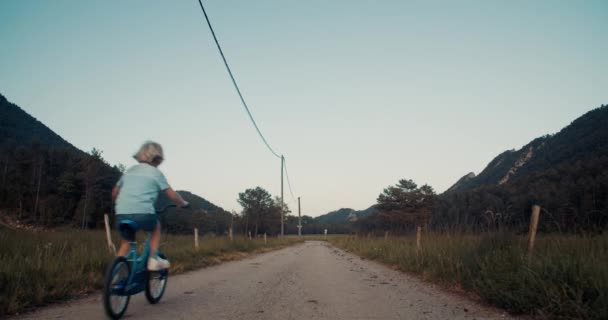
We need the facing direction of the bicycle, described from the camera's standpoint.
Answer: facing away from the viewer and to the right of the viewer

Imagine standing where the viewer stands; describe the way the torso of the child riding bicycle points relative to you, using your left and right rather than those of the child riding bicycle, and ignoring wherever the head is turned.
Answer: facing away from the viewer and to the right of the viewer
